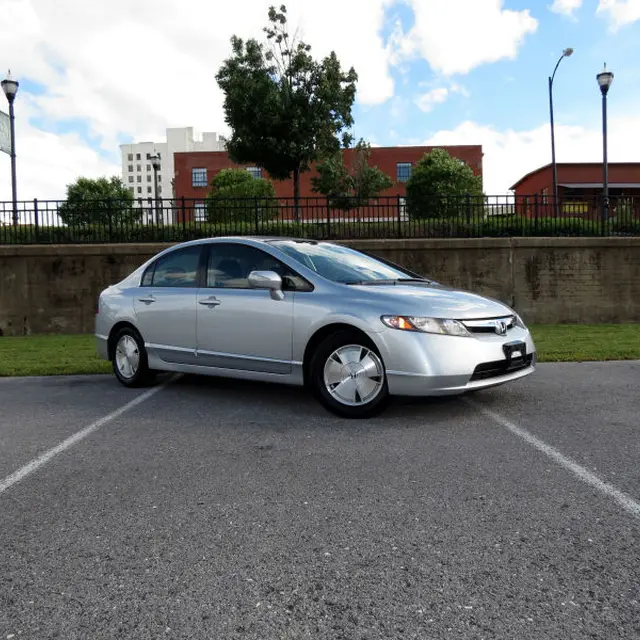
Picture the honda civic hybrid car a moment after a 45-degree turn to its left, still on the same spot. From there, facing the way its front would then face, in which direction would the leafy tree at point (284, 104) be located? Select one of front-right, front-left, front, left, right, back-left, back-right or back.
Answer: left

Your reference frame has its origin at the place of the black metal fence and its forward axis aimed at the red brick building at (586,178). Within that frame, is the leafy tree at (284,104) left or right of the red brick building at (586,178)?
left

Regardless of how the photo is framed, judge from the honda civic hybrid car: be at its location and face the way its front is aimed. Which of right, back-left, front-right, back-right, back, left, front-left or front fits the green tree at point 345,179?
back-left

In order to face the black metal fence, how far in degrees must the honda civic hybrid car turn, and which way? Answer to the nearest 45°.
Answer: approximately 135° to its left

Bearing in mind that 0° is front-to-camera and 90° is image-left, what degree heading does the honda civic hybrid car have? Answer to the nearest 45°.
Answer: approximately 315°
